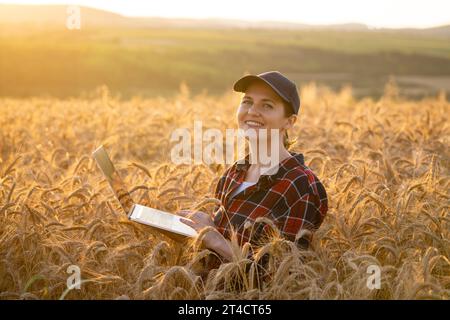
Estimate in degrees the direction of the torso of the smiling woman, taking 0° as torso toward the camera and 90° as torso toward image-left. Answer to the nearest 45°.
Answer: approximately 45°
